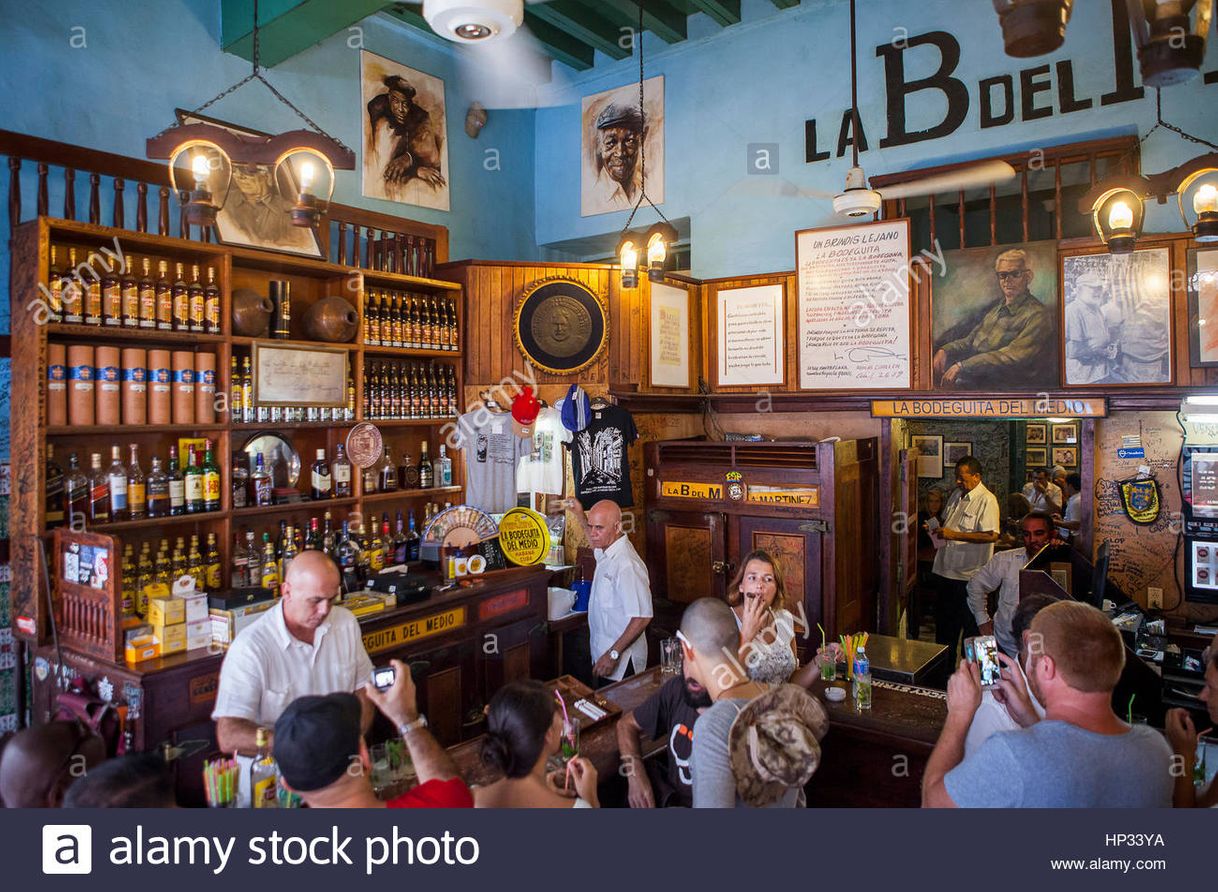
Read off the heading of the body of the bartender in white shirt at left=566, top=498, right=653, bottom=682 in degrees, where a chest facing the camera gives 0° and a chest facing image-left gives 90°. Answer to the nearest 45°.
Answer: approximately 45°

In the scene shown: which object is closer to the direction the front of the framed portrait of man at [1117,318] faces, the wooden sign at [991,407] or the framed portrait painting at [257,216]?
the framed portrait painting

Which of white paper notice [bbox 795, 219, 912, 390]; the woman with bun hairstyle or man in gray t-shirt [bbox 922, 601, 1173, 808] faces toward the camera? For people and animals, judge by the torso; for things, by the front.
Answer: the white paper notice

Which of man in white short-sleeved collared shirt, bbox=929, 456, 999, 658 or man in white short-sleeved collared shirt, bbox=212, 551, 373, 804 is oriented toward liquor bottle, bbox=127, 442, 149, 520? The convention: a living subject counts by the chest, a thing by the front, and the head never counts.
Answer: man in white short-sleeved collared shirt, bbox=929, 456, 999, 658

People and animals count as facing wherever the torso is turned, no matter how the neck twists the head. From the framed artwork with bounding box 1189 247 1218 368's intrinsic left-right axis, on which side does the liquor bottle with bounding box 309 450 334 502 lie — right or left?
on its right

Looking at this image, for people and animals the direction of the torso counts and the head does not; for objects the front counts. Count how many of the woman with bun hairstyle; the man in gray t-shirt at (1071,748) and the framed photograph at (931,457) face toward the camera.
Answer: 1

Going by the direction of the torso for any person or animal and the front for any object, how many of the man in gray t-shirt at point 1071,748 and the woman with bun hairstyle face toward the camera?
0

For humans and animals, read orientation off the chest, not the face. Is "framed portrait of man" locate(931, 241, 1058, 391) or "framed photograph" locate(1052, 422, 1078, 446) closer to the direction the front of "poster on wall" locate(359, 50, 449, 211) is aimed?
the framed portrait of man

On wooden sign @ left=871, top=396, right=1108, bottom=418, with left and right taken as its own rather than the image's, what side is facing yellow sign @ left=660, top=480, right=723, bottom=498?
right

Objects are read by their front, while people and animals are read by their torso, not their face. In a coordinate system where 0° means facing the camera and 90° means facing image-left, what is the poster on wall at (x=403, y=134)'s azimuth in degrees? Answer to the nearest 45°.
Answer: approximately 315°

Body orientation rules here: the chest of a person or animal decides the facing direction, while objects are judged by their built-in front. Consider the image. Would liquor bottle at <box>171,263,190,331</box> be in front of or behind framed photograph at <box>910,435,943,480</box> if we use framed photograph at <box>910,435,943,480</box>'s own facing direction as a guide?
in front
